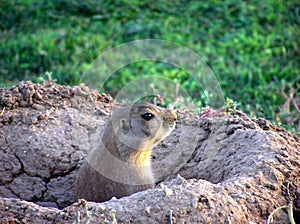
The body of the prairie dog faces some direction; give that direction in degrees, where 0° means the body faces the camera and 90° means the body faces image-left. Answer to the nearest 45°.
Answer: approximately 270°
